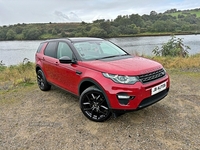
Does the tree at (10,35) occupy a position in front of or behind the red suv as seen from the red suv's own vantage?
behind

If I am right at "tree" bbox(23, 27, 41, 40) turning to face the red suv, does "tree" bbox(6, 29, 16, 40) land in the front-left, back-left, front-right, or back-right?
back-right

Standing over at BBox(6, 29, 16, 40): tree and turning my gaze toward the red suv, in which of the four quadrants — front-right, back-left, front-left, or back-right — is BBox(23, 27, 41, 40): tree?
front-left

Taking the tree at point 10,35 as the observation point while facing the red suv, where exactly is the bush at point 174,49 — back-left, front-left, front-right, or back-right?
front-left

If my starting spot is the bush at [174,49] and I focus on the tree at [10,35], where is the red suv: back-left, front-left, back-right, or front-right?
back-left

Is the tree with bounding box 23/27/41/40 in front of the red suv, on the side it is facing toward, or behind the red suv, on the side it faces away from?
behind

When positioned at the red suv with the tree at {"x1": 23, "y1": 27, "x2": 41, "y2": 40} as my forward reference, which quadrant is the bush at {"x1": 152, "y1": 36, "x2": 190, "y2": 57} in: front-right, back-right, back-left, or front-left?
front-right

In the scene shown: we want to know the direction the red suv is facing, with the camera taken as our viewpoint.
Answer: facing the viewer and to the right of the viewer

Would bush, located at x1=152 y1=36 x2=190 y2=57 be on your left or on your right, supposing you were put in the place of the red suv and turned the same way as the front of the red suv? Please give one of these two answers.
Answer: on your left

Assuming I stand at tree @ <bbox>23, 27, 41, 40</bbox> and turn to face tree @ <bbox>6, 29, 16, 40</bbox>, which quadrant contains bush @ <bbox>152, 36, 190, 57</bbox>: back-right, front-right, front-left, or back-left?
back-left
